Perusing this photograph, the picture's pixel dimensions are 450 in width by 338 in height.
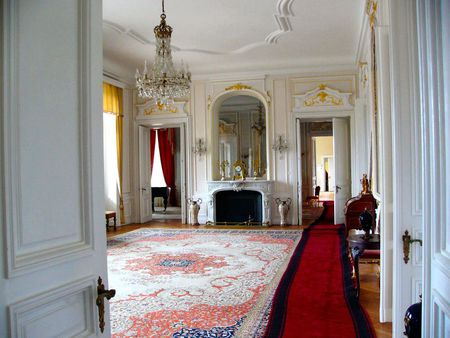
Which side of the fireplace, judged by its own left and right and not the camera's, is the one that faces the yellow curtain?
right

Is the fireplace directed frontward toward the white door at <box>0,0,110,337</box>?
yes

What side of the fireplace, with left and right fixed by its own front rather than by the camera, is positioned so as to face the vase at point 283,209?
left

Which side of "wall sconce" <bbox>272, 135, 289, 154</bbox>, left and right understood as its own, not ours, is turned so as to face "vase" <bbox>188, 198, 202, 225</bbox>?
right

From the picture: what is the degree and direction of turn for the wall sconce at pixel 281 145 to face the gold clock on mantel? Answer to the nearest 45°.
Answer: approximately 135° to its right

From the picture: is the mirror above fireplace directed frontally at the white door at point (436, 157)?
yes

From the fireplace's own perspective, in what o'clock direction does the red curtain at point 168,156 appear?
The red curtain is roughly at 5 o'clock from the fireplace.

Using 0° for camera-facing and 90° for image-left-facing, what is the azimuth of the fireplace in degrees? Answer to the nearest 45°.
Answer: approximately 0°

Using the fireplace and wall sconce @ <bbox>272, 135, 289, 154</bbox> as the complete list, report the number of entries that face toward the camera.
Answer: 2

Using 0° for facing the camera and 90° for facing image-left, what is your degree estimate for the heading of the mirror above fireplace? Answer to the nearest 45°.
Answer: approximately 0°
